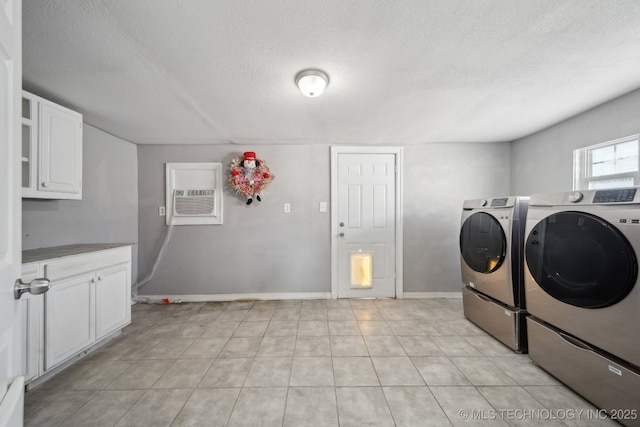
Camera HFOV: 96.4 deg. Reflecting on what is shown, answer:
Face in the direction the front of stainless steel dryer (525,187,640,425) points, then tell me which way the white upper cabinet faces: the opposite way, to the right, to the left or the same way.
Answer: the opposite way

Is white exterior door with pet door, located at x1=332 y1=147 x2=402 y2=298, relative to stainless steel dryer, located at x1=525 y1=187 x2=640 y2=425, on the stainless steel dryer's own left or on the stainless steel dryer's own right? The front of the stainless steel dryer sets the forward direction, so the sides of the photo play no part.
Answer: on the stainless steel dryer's own right

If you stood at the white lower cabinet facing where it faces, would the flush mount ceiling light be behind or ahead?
ahead

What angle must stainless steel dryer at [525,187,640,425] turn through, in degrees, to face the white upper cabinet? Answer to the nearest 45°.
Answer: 0° — it already faces it

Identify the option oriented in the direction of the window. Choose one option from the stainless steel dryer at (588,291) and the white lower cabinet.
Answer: the white lower cabinet

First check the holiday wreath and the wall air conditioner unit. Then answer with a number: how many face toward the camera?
2

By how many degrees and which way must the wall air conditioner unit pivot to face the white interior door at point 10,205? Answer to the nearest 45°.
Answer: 0° — it already faces it

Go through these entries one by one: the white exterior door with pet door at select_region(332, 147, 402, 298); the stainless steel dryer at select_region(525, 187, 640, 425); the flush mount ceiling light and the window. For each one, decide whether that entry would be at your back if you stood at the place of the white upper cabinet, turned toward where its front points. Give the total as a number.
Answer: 0

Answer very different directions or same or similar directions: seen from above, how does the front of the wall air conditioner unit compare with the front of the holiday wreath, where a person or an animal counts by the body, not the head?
same or similar directions

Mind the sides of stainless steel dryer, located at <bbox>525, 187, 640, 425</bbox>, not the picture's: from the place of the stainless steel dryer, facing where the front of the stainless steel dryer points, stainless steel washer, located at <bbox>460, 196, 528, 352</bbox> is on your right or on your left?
on your right

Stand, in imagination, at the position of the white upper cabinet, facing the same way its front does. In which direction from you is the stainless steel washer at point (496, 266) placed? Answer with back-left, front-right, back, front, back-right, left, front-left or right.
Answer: front

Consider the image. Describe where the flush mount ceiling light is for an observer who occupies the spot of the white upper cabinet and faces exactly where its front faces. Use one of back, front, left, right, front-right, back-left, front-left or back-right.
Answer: front

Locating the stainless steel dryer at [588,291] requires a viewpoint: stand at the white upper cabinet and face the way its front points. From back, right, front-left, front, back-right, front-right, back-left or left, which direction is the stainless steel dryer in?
front

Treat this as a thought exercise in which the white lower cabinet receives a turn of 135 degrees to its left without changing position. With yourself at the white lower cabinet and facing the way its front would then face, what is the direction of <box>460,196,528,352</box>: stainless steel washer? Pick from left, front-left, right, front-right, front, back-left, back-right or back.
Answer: back-right

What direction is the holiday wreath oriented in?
toward the camera

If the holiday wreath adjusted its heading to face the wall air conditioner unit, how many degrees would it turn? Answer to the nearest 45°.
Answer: approximately 135° to its right

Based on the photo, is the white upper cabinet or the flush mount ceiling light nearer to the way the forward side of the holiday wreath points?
the flush mount ceiling light

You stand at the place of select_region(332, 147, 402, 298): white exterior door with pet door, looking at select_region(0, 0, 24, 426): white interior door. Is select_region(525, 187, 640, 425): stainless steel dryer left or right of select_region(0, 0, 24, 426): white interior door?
left

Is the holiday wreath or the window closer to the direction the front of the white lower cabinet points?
the window
